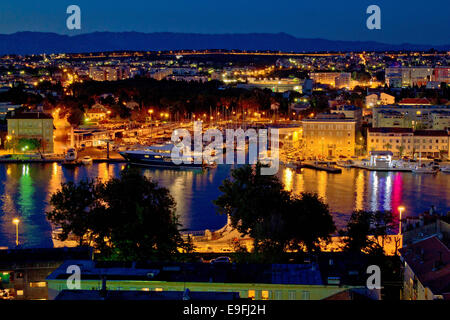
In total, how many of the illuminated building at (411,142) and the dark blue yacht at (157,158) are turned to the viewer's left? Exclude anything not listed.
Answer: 1

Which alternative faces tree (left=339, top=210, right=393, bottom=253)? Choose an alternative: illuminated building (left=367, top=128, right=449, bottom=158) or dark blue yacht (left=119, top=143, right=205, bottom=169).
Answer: the illuminated building

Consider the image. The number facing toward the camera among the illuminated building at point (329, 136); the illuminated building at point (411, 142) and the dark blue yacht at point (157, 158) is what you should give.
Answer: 2

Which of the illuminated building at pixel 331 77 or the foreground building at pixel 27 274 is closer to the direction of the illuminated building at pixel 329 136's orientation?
the foreground building

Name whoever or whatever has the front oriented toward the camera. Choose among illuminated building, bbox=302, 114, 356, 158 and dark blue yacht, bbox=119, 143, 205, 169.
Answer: the illuminated building

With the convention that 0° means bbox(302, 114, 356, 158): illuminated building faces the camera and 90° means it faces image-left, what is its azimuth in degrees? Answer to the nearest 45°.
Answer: approximately 0°

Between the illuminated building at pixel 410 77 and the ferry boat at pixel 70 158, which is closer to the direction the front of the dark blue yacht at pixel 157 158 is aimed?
the ferry boat

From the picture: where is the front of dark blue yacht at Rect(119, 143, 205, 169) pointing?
to the viewer's left

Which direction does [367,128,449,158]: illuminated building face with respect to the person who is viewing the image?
facing the viewer

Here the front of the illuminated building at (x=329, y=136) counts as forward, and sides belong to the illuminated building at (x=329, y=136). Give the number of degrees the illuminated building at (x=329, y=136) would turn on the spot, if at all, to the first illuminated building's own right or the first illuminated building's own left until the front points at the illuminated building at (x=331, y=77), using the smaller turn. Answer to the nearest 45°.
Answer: approximately 180°

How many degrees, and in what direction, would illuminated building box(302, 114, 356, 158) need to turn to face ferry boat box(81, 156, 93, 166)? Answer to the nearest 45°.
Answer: approximately 90° to its right

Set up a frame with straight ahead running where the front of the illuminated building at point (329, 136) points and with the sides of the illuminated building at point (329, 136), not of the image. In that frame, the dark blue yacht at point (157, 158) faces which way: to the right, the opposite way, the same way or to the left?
to the right

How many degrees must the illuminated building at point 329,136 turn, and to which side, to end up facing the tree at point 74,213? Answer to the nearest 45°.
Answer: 0° — it already faces it

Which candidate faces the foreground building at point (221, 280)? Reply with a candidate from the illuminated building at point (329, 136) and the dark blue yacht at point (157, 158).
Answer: the illuminated building

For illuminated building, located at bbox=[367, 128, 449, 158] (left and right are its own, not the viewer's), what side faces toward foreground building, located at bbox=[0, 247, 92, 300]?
front

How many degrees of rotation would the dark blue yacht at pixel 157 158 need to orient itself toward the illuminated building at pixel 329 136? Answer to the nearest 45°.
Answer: approximately 180°

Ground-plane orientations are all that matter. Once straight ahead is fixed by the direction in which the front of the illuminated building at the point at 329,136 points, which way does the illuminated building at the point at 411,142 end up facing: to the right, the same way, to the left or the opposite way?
the same way

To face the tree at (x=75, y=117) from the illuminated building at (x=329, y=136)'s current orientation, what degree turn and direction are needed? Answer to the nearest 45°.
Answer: approximately 135° to its right

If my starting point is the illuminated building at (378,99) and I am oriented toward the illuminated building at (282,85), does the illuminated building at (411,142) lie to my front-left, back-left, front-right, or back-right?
back-left

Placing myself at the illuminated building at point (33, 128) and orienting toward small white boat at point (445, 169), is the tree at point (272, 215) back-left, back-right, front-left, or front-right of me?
front-right
